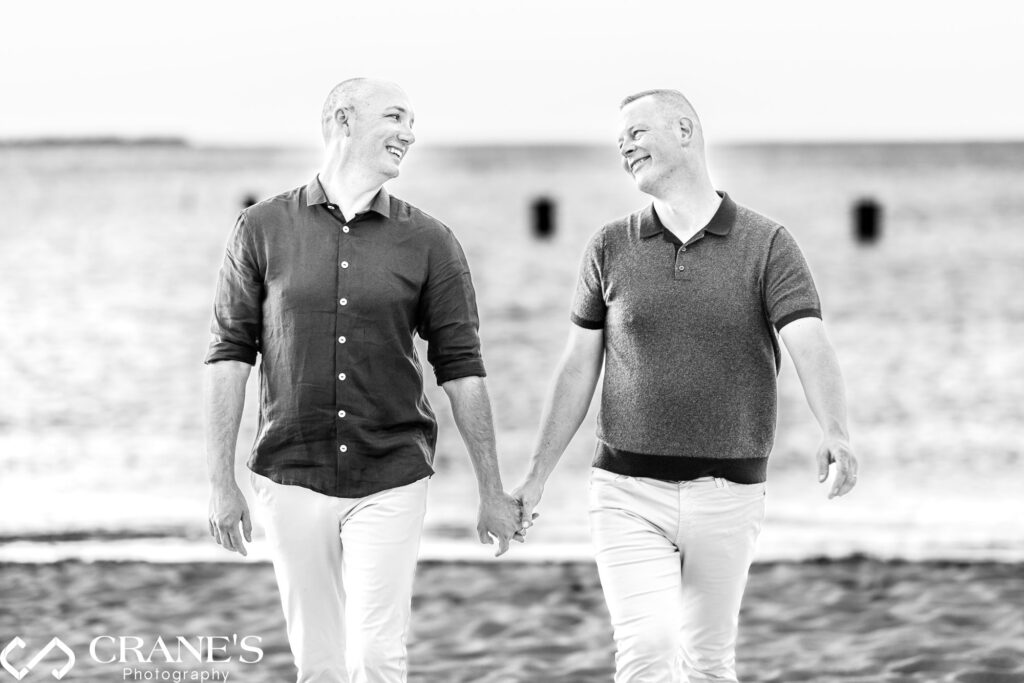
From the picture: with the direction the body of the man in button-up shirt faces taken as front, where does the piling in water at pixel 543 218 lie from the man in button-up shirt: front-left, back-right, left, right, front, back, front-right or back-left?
back

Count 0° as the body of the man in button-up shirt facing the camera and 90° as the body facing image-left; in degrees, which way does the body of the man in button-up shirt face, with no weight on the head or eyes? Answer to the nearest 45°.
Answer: approximately 0°

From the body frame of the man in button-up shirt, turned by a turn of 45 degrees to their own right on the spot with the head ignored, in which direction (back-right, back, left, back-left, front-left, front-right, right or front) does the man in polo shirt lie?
back-left

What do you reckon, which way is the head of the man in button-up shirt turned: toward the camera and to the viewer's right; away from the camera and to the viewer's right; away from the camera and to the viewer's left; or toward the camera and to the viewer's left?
toward the camera and to the viewer's right
